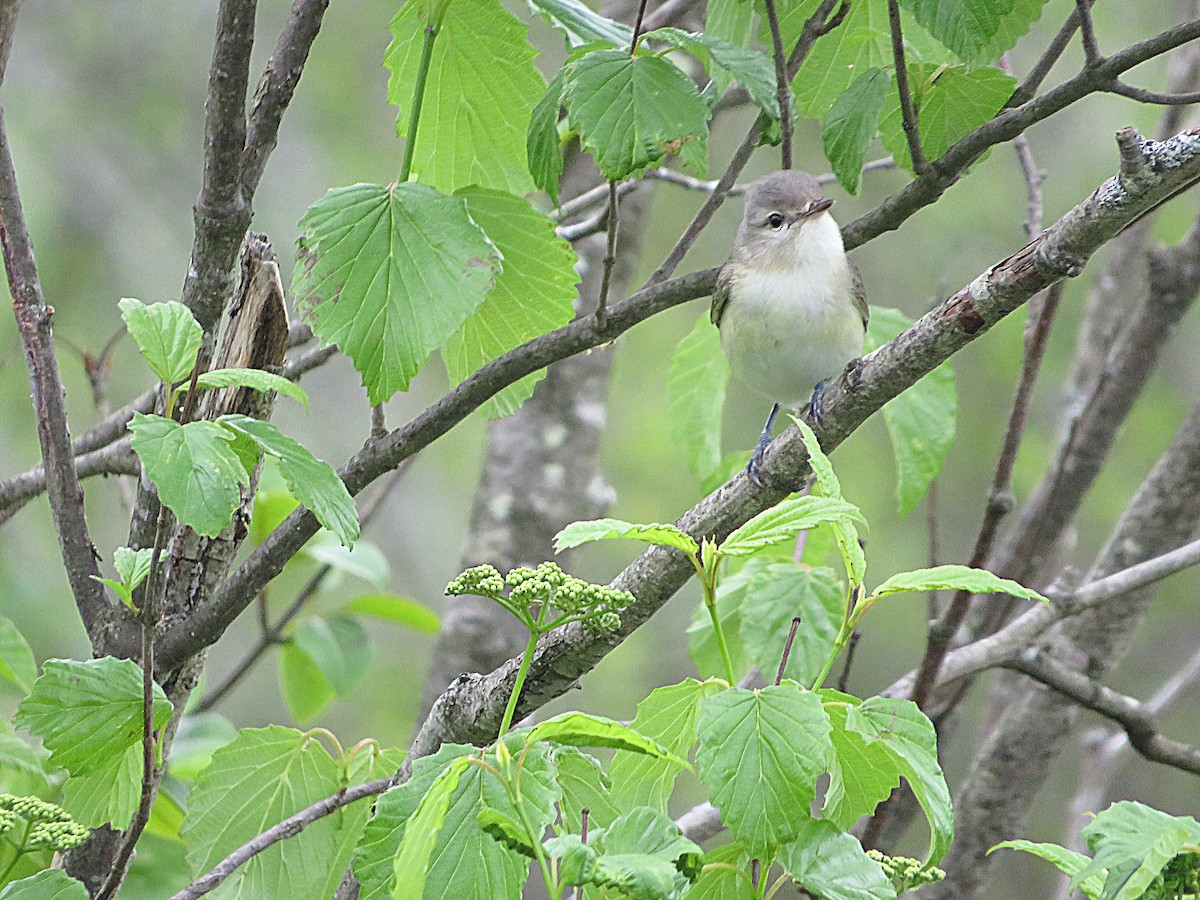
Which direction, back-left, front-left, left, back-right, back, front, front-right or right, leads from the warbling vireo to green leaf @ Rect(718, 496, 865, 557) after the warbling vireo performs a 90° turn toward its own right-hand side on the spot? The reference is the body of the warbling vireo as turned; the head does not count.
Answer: left

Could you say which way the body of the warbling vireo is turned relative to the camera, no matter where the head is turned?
toward the camera
